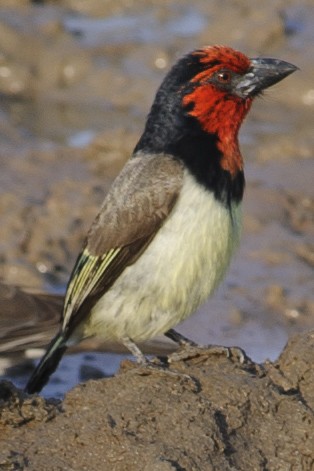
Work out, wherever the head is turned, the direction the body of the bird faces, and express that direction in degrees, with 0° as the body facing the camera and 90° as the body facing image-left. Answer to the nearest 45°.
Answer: approximately 270°
